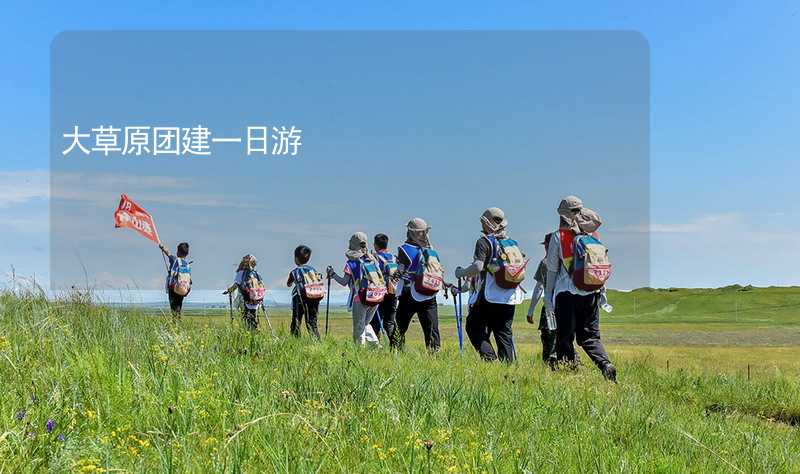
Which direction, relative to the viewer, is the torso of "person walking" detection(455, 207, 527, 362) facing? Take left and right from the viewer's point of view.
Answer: facing away from the viewer and to the left of the viewer

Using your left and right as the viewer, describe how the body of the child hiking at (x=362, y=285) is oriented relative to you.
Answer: facing away from the viewer and to the left of the viewer

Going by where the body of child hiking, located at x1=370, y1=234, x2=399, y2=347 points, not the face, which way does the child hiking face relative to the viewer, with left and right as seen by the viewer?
facing away from the viewer and to the left of the viewer

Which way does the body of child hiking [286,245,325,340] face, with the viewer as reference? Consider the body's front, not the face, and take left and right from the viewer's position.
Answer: facing away from the viewer and to the left of the viewer

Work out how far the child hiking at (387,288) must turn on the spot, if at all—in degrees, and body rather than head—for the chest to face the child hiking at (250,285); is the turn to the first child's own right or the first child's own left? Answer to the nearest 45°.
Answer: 0° — they already face them
